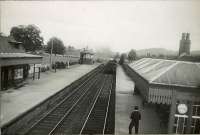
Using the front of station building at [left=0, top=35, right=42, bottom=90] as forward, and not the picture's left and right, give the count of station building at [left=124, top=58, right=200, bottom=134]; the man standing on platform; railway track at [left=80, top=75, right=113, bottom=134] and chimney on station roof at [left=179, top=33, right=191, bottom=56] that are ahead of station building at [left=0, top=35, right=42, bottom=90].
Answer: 4

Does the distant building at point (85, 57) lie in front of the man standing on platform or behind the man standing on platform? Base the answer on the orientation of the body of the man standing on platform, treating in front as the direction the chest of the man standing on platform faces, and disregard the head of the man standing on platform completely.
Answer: in front

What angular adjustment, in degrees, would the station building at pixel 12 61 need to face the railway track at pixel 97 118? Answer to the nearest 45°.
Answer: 0° — it already faces it

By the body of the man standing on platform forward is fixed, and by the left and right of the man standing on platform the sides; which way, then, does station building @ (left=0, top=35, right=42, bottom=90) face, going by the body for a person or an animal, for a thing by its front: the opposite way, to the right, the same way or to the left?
to the right

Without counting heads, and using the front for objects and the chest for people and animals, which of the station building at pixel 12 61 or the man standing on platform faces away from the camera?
the man standing on platform

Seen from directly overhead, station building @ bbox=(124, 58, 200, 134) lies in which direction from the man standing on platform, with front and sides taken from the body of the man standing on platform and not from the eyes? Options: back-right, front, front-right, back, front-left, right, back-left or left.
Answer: right

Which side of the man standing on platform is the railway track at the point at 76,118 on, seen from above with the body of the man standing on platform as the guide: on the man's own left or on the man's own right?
on the man's own left

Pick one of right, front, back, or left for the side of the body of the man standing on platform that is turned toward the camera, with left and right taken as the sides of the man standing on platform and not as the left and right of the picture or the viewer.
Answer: back

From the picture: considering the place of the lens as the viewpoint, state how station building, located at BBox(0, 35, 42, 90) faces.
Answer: facing the viewer and to the right of the viewer

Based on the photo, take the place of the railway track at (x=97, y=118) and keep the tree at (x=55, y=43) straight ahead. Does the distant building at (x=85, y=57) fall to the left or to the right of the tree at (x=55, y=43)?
right

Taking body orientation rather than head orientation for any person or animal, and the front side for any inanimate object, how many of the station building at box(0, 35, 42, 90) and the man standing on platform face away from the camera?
1

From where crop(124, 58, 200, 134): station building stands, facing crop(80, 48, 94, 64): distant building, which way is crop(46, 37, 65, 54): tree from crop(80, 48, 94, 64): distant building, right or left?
left

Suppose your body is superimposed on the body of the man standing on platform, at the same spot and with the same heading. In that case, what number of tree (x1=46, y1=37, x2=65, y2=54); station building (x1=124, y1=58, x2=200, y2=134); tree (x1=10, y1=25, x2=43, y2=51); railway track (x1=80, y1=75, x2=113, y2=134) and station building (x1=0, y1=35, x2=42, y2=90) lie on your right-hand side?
1

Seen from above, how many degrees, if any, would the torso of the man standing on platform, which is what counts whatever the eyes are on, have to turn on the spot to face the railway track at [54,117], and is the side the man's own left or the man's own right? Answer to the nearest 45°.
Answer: approximately 90° to the man's own left

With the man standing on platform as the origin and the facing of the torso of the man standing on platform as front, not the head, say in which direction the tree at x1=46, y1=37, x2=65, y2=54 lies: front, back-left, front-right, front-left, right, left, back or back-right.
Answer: front-left
